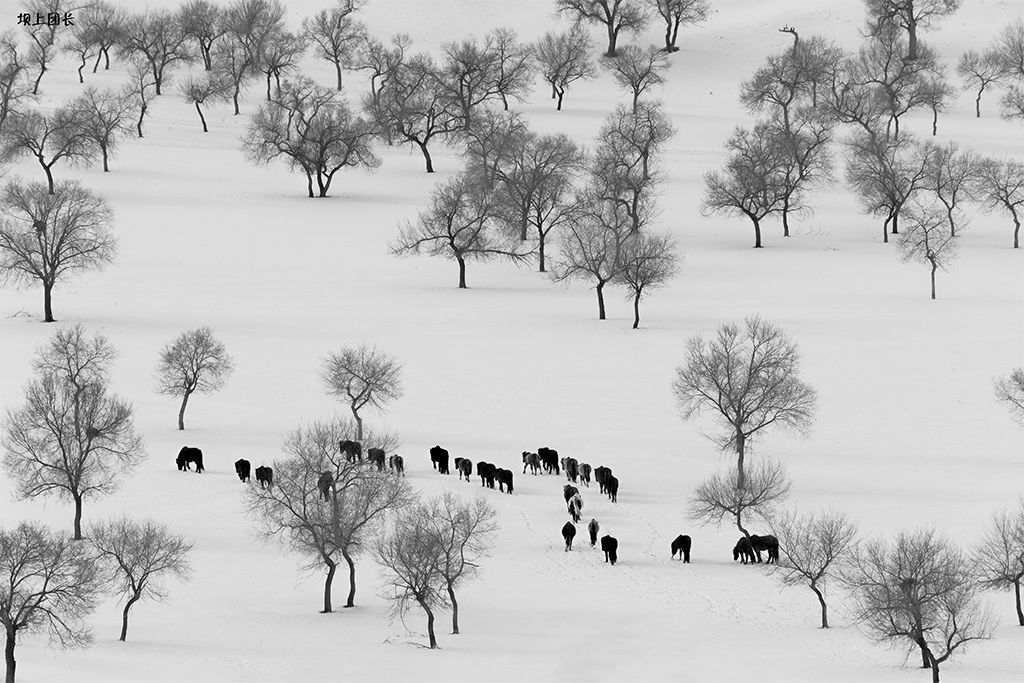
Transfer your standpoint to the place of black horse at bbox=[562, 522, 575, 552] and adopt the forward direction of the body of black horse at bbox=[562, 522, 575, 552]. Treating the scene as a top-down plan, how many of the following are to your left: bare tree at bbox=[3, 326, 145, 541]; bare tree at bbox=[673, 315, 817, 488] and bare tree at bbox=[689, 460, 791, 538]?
1

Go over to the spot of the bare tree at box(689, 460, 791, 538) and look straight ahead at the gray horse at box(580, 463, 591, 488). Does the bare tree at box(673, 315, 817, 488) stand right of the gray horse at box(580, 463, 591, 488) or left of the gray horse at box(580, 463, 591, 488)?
right

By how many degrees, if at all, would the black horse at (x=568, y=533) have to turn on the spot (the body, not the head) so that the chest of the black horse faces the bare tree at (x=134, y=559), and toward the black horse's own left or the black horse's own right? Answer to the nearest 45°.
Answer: approximately 135° to the black horse's own left

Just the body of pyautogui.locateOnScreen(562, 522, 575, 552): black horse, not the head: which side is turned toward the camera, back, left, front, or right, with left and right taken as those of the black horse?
back

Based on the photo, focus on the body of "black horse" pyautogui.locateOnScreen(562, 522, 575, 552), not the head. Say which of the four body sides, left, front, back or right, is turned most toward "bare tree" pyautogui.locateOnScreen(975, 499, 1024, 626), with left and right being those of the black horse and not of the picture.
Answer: right

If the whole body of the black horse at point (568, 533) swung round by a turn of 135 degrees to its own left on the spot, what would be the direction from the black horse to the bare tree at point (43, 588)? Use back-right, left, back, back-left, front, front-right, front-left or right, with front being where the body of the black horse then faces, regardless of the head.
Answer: front

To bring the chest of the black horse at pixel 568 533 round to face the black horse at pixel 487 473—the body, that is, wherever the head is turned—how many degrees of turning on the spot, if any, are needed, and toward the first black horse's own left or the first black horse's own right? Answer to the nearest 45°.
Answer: approximately 45° to the first black horse's own left
